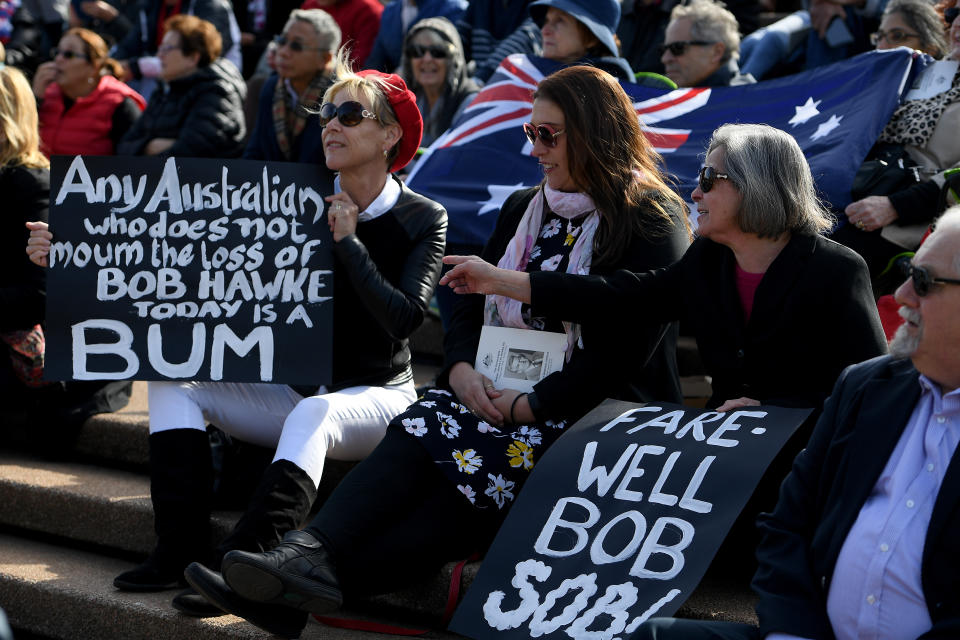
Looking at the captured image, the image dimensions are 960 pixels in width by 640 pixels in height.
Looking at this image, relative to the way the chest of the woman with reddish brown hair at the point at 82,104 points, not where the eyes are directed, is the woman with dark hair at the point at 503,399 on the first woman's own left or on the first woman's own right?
on the first woman's own left

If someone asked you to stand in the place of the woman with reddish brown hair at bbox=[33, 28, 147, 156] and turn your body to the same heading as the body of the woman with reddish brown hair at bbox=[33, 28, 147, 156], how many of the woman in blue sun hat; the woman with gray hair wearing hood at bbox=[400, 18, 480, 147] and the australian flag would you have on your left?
3

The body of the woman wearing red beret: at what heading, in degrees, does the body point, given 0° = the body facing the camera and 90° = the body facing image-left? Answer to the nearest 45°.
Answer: approximately 45°

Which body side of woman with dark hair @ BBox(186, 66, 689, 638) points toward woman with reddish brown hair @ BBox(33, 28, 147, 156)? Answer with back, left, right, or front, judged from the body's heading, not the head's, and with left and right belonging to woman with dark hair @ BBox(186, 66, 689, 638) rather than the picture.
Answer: right

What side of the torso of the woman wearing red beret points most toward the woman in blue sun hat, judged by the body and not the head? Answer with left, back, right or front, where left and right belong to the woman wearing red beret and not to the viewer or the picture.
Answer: back

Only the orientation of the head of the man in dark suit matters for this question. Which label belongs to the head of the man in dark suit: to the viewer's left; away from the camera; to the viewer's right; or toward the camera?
to the viewer's left

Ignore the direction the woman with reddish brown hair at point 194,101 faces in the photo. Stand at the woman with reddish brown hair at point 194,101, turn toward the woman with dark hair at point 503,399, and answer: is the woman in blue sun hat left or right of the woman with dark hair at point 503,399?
left

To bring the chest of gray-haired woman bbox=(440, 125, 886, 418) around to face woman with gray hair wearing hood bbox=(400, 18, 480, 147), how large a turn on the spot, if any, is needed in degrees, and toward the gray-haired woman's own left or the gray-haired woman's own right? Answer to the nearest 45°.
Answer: approximately 90° to the gray-haired woman's own right
